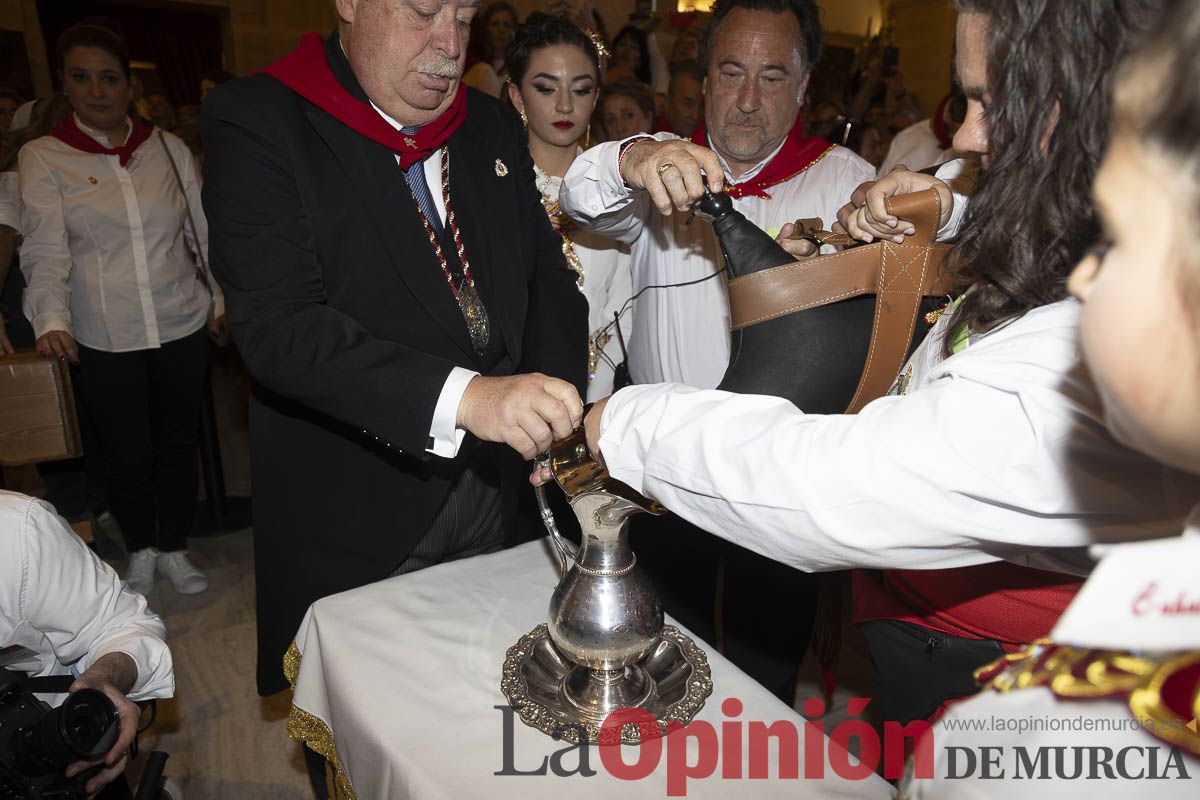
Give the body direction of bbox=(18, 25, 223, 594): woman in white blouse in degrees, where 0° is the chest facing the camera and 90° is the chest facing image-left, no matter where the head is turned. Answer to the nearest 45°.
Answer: approximately 0°

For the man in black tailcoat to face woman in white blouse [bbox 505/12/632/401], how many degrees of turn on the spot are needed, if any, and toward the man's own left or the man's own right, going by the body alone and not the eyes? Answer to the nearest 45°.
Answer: approximately 90° to the man's own left

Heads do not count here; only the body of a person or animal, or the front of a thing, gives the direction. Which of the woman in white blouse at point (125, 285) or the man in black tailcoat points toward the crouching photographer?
the woman in white blouse

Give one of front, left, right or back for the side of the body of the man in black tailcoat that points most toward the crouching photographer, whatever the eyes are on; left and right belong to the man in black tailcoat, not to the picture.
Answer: right
